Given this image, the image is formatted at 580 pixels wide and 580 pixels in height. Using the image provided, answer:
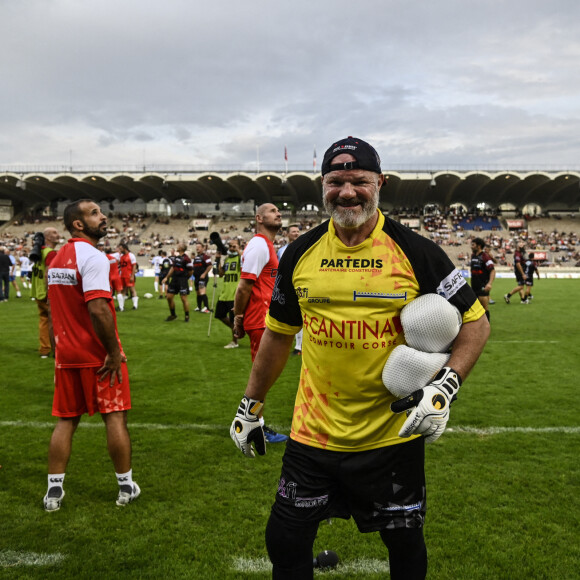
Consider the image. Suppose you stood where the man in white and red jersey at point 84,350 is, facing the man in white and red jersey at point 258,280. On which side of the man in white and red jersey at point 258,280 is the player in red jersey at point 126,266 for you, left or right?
left

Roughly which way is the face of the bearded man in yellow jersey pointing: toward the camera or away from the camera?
toward the camera

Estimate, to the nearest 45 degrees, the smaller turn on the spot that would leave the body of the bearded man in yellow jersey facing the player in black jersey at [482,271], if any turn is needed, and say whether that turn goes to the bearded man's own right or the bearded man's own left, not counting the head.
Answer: approximately 180°

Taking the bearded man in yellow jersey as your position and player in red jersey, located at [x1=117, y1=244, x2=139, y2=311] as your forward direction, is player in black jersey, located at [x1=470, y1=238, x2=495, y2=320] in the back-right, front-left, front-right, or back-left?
front-right

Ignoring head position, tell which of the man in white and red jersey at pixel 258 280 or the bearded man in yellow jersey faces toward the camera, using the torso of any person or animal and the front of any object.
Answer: the bearded man in yellow jersey

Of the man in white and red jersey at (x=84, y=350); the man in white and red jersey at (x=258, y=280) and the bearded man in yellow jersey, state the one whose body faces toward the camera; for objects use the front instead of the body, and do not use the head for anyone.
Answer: the bearded man in yellow jersey

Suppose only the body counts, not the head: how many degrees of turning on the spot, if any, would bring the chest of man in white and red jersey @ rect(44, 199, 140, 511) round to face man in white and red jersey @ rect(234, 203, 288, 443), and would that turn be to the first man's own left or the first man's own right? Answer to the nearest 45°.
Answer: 0° — they already face them

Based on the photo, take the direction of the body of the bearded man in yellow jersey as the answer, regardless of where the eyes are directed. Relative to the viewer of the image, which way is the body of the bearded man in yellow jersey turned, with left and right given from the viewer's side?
facing the viewer
